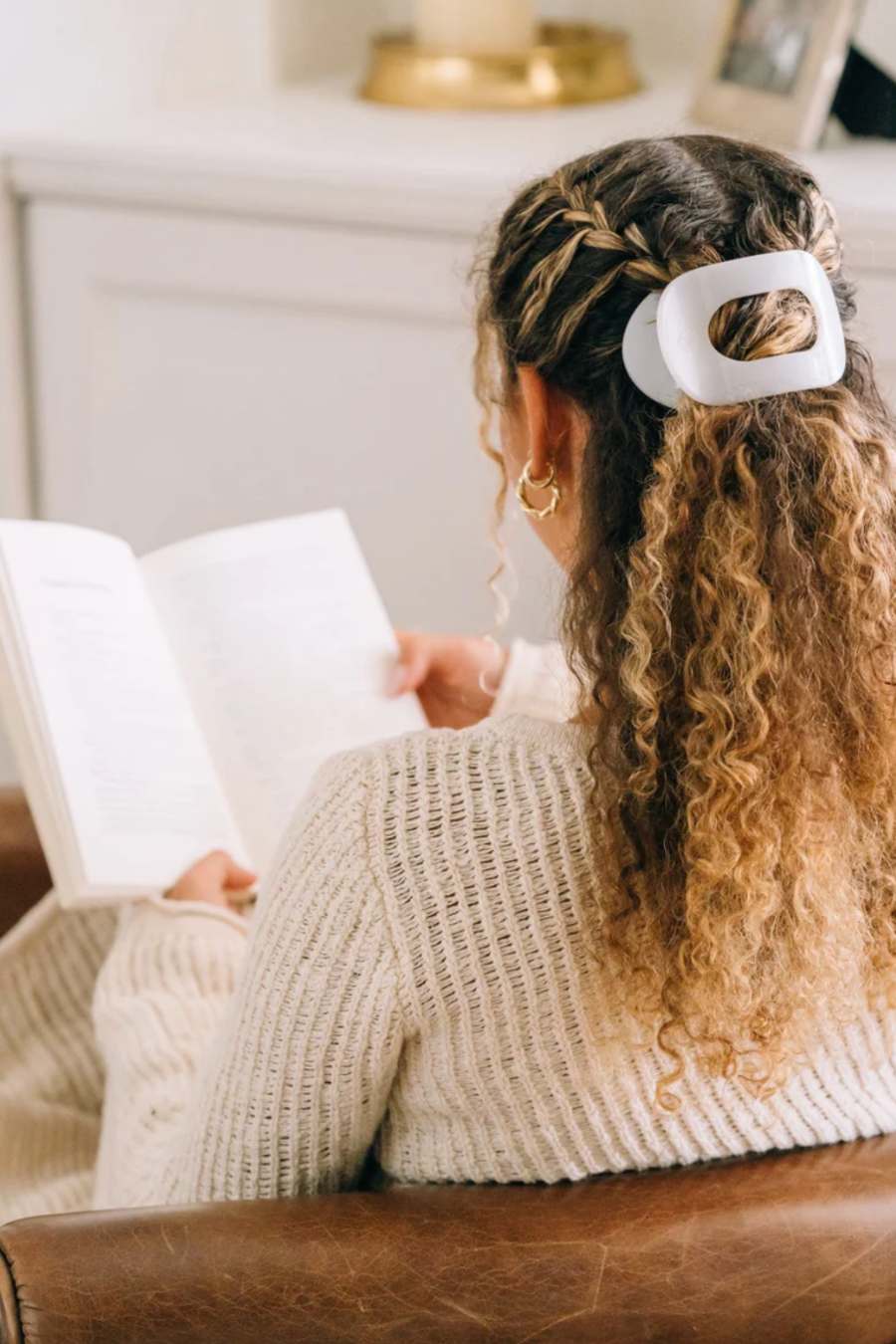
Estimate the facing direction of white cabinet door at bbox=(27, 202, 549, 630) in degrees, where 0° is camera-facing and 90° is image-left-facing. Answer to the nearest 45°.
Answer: approximately 0°

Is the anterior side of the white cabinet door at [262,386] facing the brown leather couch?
yes
